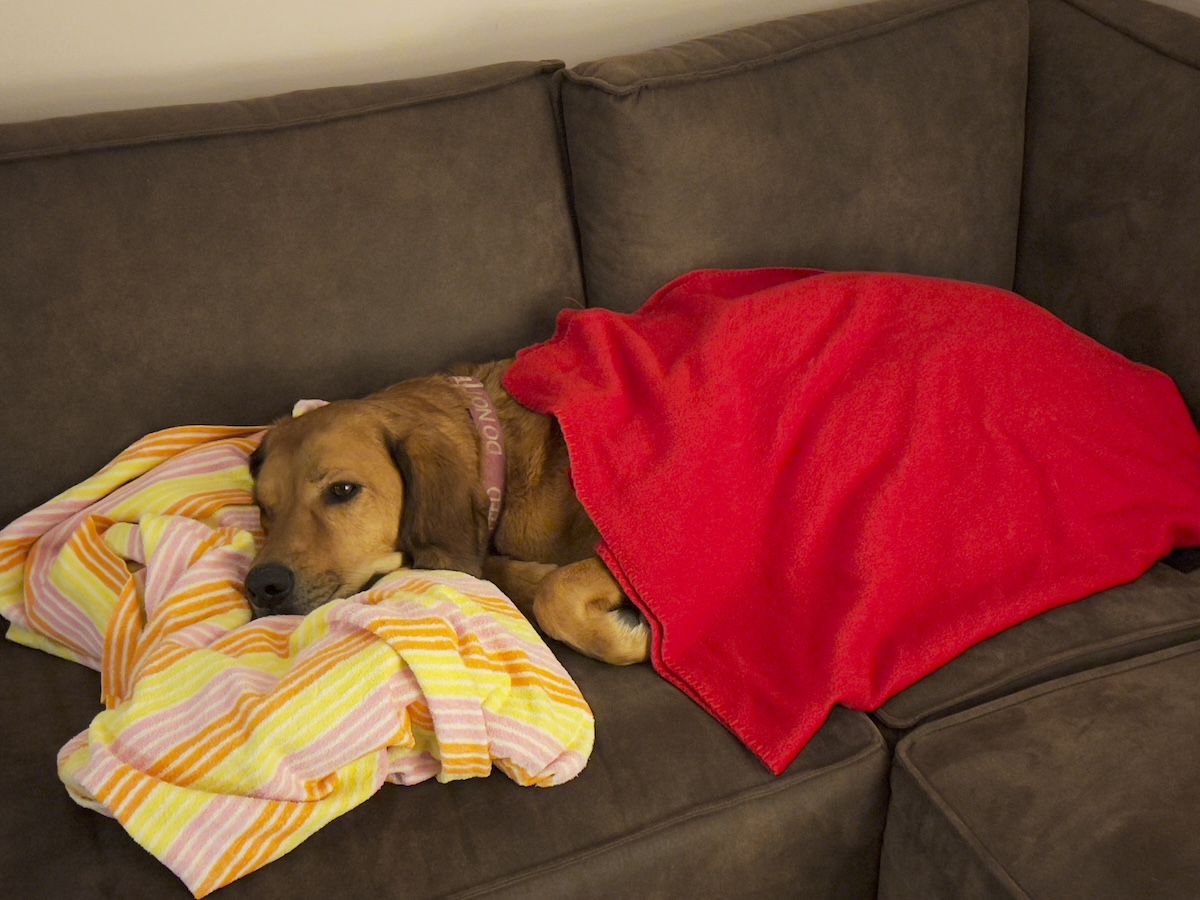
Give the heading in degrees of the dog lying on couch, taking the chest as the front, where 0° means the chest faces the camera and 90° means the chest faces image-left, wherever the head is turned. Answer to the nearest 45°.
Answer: approximately 45°
